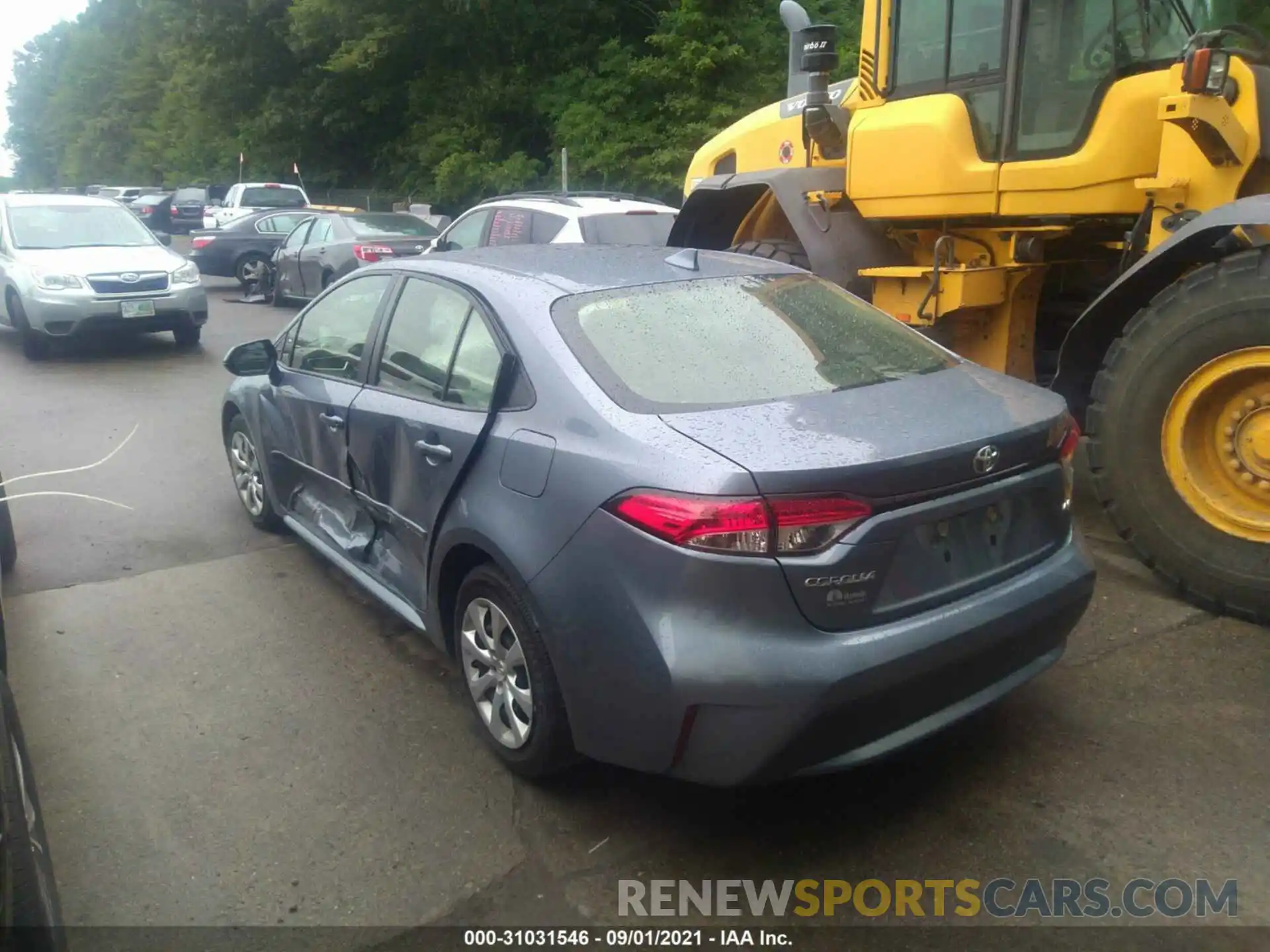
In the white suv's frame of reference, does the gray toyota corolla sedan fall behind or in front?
behind

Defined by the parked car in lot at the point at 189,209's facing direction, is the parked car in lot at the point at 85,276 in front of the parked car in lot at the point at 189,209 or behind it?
behind

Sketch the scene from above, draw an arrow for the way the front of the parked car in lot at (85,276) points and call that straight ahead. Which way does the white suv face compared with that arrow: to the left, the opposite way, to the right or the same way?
the opposite way

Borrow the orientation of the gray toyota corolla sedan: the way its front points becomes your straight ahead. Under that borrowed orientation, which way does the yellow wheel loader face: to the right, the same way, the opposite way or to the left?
the opposite way

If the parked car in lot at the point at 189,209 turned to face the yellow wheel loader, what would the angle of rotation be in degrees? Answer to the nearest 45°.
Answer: approximately 135° to its right

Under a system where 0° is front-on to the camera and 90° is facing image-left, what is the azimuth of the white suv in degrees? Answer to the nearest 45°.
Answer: approximately 135°

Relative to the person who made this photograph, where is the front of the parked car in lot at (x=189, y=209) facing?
facing away from the viewer and to the right of the viewer

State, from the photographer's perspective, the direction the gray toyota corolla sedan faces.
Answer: facing away from the viewer and to the left of the viewer
